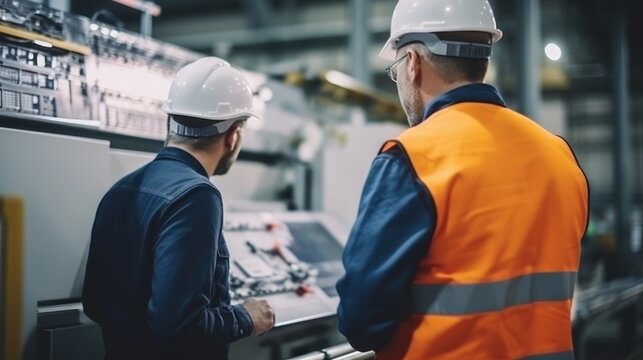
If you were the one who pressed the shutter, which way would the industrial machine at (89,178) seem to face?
facing the viewer and to the right of the viewer
